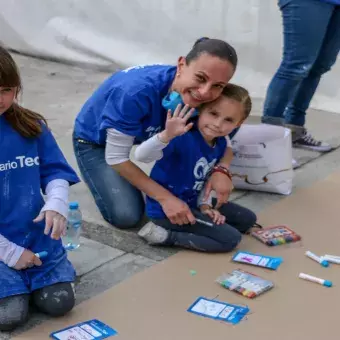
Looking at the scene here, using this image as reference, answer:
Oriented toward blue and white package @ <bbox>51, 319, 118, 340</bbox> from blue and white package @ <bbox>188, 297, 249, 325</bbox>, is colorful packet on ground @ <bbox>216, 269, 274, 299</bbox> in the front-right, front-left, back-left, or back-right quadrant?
back-right

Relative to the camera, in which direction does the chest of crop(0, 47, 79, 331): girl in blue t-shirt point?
toward the camera

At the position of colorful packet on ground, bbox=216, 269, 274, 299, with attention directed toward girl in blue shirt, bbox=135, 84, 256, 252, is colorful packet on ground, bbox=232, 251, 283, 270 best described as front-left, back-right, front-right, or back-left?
front-right

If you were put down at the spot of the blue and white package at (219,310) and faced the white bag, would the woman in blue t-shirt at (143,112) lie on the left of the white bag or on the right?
left

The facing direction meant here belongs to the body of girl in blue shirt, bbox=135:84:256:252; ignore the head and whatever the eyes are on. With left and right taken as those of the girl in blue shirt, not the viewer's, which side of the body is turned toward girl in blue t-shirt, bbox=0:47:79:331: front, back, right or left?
right

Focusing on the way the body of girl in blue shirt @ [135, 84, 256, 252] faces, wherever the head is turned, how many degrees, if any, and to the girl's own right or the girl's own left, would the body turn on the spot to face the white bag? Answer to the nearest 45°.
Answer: approximately 90° to the girl's own left

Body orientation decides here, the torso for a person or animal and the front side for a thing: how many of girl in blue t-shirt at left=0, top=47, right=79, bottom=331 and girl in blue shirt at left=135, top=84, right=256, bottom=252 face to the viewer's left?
0

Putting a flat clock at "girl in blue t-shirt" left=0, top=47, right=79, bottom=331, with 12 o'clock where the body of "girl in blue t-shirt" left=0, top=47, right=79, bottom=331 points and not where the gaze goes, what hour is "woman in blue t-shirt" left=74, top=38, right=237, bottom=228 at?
"woman in blue t-shirt" left=74, top=38, right=237, bottom=228 is roughly at 7 o'clock from "girl in blue t-shirt" left=0, top=47, right=79, bottom=331.

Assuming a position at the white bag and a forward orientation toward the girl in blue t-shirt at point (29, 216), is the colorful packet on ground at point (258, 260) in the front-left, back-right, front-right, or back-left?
front-left

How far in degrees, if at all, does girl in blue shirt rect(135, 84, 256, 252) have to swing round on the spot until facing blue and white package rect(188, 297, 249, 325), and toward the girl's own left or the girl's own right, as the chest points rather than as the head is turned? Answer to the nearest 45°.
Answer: approximately 45° to the girl's own right

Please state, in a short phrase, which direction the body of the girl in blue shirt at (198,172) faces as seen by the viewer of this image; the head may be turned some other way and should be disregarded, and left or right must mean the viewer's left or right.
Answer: facing the viewer and to the right of the viewer
